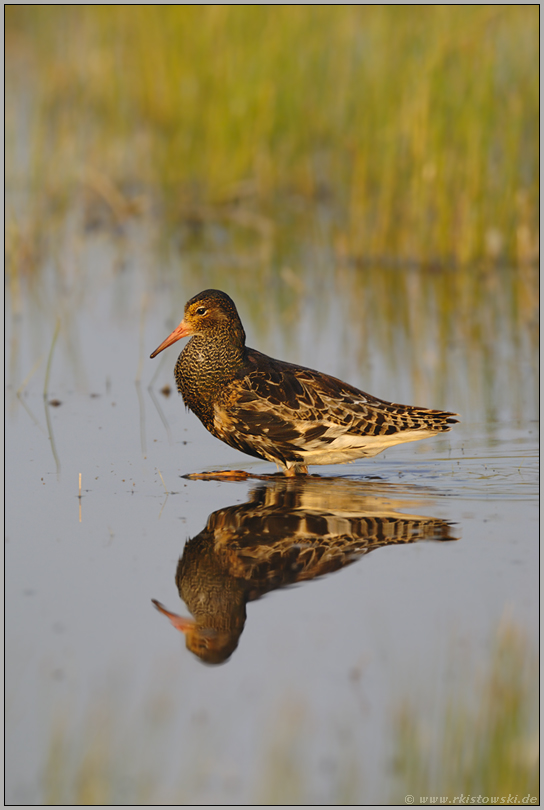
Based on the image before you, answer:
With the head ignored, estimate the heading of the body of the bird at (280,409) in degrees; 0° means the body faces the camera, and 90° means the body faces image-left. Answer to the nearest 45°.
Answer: approximately 90°
